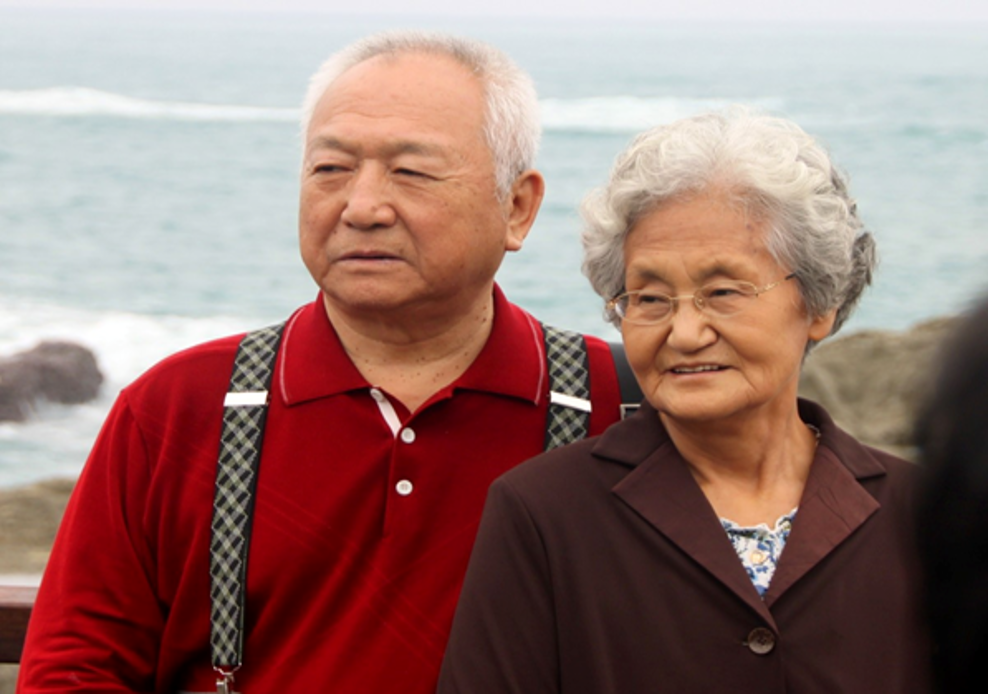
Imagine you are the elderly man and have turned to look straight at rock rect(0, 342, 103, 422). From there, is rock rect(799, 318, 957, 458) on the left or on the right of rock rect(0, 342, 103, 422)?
right

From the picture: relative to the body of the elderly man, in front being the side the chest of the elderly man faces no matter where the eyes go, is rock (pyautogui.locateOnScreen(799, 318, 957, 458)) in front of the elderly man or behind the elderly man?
behind

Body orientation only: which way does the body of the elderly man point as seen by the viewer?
toward the camera

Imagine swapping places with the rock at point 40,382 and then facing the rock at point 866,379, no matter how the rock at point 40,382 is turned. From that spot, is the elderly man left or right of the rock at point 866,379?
right

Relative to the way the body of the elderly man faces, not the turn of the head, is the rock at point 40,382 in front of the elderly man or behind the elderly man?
behind

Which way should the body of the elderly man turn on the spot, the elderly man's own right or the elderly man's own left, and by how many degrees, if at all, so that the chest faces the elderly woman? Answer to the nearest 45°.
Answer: approximately 45° to the elderly man's own left

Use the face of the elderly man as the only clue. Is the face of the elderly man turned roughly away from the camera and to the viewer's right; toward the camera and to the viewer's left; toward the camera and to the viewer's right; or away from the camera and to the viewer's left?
toward the camera and to the viewer's left
